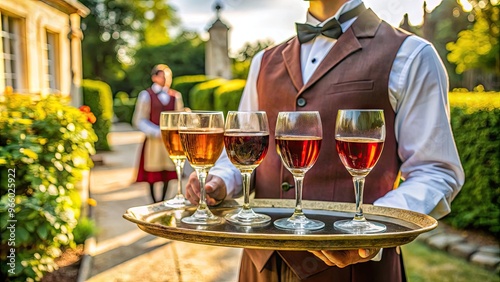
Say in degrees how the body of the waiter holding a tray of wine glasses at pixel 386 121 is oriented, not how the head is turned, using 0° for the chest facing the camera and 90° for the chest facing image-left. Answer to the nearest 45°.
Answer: approximately 45°

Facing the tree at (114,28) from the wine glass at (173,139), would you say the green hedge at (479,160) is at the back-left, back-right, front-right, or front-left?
front-right

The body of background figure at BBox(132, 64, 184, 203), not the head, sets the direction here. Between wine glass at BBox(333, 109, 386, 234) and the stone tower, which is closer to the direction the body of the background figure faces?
the wine glass

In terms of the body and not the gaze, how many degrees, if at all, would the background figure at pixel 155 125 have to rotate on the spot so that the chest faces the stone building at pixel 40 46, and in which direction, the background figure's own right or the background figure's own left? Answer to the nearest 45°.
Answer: approximately 180°

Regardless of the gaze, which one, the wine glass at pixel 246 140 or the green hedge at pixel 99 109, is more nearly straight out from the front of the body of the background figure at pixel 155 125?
the wine glass

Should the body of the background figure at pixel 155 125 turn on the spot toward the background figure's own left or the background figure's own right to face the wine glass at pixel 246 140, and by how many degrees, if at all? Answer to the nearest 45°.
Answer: approximately 45° to the background figure's own right

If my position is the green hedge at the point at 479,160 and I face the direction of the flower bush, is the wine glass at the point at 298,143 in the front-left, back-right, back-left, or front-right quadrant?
front-left

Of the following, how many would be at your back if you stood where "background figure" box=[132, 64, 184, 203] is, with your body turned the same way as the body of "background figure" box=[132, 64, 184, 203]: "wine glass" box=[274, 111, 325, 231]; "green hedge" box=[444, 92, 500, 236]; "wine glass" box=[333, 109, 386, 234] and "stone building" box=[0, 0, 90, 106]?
1

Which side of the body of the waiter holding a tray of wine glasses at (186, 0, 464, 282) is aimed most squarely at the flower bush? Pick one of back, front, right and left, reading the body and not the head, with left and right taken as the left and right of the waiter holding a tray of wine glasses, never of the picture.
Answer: right

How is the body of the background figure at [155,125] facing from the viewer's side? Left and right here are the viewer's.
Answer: facing the viewer and to the right of the viewer

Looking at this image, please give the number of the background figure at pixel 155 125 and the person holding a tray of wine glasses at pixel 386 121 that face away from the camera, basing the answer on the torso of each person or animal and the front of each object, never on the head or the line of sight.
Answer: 0

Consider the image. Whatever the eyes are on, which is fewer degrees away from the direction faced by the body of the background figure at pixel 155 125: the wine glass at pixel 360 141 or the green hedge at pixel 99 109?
the wine glass
